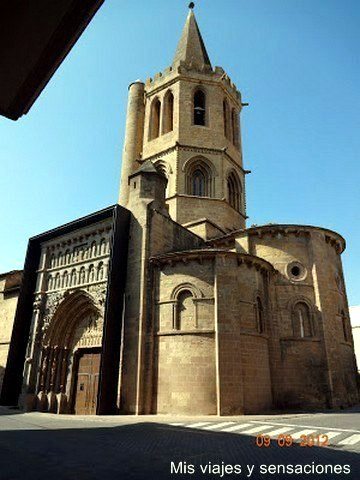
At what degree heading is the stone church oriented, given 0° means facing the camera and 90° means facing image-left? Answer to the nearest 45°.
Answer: approximately 45°
